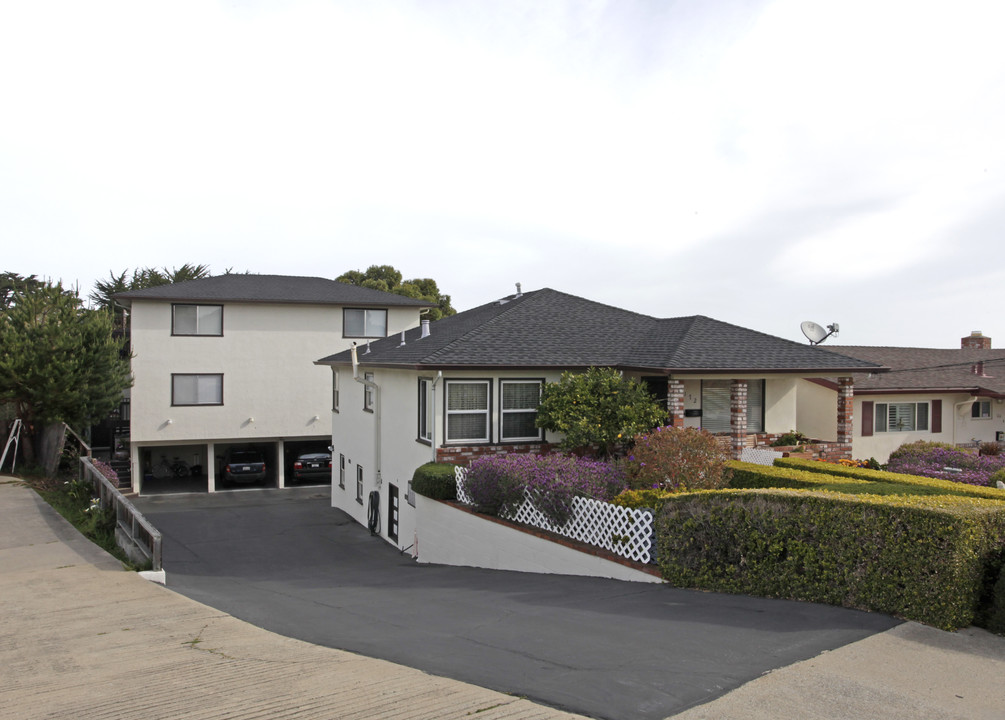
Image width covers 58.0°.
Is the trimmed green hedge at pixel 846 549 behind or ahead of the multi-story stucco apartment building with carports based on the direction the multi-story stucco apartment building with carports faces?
ahead

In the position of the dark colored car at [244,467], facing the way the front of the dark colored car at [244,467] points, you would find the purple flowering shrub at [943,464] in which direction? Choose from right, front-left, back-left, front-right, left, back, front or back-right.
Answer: back-right

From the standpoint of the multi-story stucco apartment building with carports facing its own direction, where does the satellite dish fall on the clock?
The satellite dish is roughly at 10 o'clock from the multi-story stucco apartment building with carports.

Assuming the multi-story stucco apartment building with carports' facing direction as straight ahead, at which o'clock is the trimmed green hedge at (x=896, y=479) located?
The trimmed green hedge is roughly at 11 o'clock from the multi-story stucco apartment building with carports.

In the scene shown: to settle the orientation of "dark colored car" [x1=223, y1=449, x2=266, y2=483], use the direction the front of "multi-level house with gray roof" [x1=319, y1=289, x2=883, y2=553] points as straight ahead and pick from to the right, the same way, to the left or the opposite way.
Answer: the opposite way

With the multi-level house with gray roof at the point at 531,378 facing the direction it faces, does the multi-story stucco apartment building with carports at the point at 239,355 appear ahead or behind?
behind

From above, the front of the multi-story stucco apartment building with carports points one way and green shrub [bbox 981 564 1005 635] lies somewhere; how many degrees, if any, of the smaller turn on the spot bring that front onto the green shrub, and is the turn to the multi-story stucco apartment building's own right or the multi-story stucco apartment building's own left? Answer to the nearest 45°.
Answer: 0° — it already faces it

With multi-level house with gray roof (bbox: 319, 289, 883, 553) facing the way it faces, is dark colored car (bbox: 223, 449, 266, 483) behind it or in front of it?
behind

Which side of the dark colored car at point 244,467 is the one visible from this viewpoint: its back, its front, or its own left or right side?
back

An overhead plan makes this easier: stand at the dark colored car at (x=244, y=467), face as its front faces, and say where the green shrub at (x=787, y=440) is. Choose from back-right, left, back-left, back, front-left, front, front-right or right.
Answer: back-right

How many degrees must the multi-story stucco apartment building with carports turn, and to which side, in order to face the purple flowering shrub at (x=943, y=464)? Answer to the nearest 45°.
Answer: approximately 45° to its left
